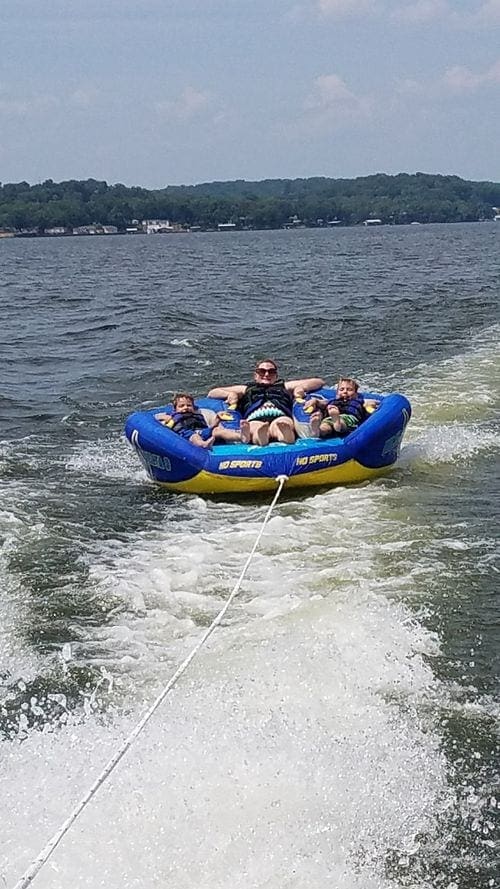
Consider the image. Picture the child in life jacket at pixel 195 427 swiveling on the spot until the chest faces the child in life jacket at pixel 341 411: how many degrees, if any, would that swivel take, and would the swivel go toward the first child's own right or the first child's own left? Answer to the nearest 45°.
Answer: approximately 45° to the first child's own left

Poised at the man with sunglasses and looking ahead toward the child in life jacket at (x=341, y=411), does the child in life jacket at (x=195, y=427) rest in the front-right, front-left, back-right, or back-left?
back-right

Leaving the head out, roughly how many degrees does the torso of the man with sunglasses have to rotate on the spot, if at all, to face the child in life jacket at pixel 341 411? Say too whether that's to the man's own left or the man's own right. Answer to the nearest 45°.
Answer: approximately 90° to the man's own left

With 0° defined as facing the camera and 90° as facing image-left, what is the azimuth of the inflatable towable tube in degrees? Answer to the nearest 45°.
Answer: approximately 0°
